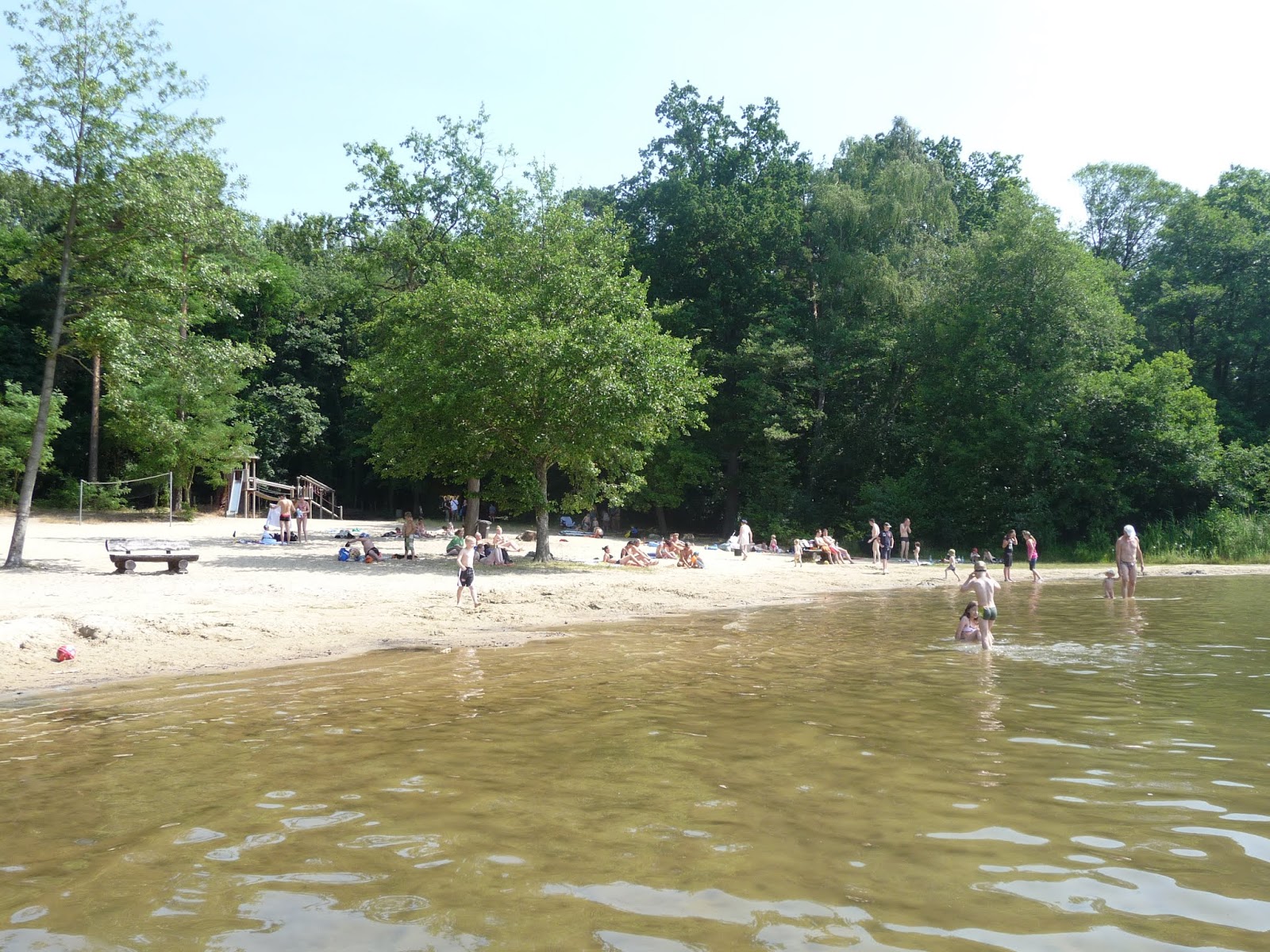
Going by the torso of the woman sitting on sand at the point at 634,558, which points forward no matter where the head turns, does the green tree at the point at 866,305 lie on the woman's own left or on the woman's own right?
on the woman's own left

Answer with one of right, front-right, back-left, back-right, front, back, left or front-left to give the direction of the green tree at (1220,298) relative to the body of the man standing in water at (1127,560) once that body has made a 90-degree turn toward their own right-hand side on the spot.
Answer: right

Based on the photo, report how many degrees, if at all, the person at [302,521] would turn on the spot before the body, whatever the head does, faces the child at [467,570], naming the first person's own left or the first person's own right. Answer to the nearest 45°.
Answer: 0° — they already face them

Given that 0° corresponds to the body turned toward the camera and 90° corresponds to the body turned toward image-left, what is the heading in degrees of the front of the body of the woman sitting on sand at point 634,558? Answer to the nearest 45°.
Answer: approximately 315°

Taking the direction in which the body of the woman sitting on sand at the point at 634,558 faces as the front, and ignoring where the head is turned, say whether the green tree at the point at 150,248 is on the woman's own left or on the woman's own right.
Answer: on the woman's own right

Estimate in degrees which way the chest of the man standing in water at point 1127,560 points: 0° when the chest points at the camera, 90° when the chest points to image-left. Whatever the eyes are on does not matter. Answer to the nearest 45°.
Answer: approximately 0°

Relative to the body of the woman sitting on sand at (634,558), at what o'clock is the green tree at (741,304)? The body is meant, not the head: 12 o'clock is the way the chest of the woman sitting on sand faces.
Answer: The green tree is roughly at 8 o'clock from the woman sitting on sand.
